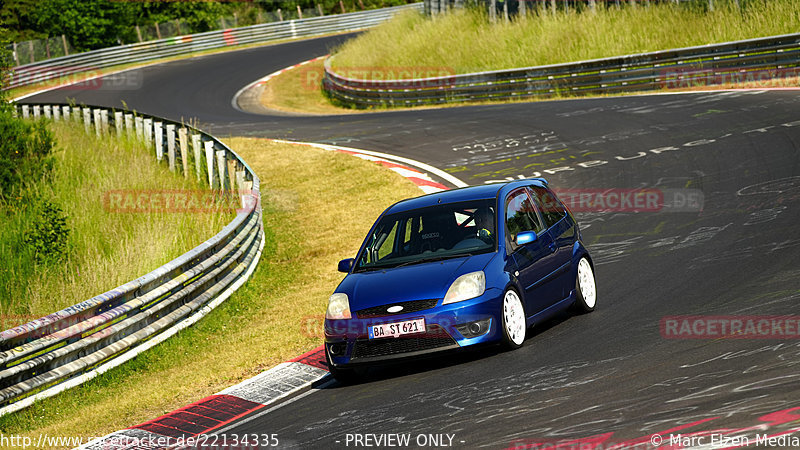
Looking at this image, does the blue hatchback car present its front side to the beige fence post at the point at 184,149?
no

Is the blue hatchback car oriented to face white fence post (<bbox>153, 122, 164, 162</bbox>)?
no

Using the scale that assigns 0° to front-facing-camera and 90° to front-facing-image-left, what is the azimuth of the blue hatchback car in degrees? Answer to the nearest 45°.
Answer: approximately 45°

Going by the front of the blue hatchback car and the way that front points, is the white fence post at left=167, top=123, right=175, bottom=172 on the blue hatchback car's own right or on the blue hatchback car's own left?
on the blue hatchback car's own right

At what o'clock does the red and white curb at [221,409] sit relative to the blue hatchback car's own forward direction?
The red and white curb is roughly at 1 o'clock from the blue hatchback car.

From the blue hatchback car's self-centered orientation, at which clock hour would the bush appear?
The bush is roughly at 3 o'clock from the blue hatchback car.

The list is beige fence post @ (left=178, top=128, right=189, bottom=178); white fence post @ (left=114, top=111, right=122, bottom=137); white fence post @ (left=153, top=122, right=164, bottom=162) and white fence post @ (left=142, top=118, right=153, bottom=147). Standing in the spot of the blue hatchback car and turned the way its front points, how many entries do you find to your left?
0

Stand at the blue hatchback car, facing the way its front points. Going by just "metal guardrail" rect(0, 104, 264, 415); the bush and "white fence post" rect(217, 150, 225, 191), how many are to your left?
0

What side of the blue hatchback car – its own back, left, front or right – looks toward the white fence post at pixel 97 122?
right

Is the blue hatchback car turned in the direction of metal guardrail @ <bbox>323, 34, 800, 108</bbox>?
no

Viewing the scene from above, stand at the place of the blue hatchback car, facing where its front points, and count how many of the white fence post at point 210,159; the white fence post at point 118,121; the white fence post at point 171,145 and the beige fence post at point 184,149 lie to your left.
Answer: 0

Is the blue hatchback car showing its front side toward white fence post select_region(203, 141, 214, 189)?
no

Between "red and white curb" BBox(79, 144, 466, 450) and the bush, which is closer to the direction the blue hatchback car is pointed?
the red and white curb
